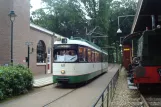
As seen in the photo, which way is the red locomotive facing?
toward the camera

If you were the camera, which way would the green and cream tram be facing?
facing the viewer and to the left of the viewer

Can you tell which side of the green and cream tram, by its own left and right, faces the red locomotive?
left

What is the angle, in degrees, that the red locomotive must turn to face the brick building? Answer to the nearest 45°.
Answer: approximately 135° to its right

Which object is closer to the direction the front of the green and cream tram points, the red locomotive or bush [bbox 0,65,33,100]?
the bush

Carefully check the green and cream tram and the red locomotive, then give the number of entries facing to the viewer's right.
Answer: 0

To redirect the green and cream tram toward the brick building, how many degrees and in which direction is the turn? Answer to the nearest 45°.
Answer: approximately 90° to its right
